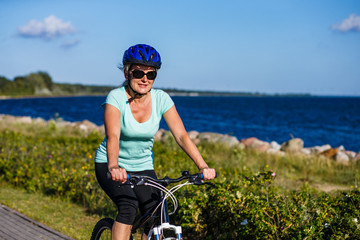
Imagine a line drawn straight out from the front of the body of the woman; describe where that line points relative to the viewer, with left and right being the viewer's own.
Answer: facing the viewer and to the right of the viewer

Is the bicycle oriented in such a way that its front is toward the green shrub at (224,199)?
no

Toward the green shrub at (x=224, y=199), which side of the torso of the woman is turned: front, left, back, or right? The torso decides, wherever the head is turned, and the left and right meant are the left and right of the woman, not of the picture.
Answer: left

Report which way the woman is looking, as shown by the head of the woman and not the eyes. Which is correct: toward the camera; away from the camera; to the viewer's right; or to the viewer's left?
toward the camera
